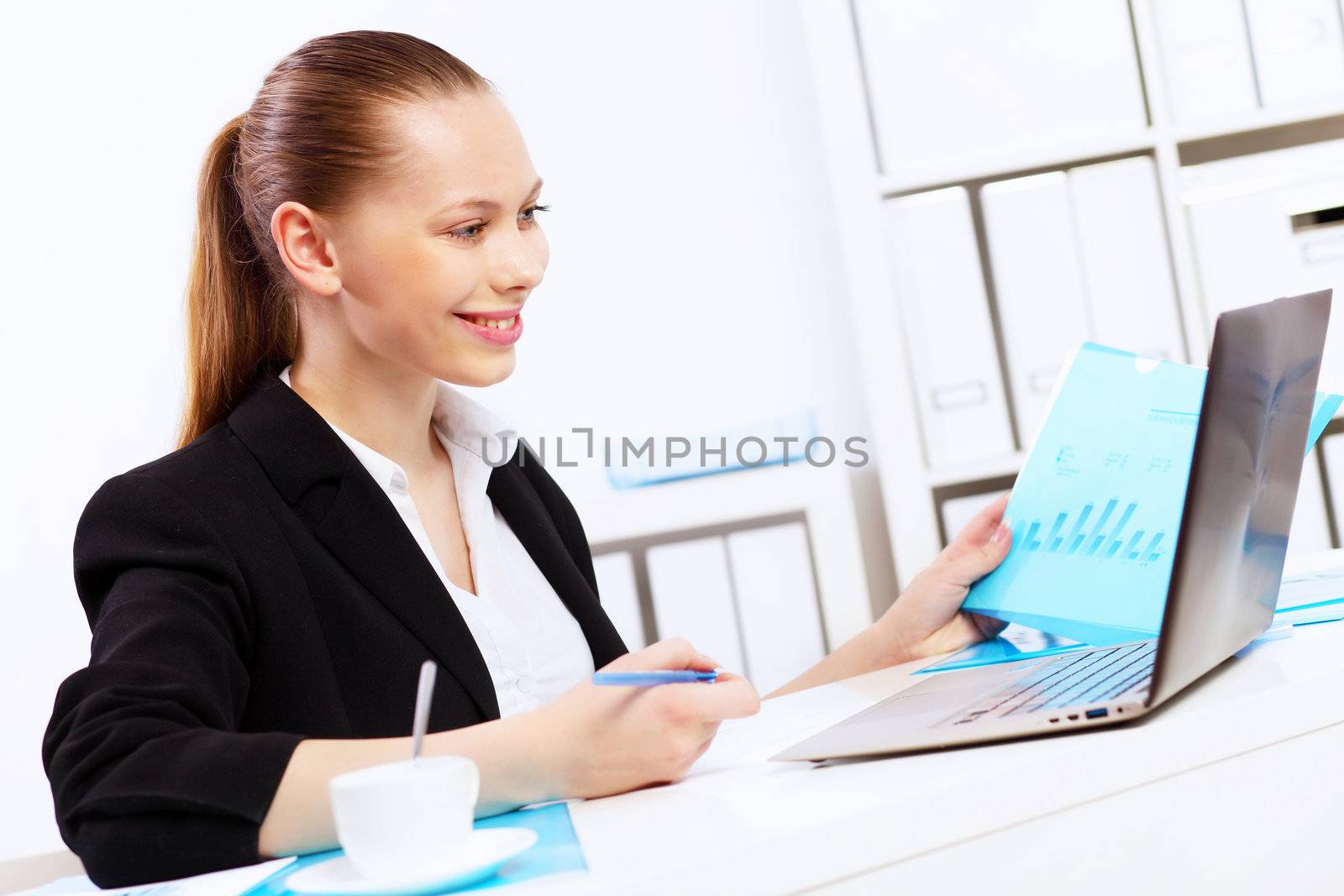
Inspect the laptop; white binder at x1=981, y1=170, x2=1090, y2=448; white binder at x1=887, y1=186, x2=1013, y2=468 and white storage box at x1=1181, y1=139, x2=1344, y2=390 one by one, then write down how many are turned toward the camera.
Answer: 3

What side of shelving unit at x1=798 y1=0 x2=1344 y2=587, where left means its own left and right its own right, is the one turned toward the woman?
front

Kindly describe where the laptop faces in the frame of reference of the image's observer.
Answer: facing to the left of the viewer

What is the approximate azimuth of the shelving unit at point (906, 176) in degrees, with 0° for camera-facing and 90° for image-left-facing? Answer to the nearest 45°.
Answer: approximately 0°

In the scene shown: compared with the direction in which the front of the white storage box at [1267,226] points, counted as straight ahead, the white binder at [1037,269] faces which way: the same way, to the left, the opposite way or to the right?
the same way

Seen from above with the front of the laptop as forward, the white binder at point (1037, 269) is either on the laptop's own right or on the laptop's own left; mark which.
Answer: on the laptop's own right

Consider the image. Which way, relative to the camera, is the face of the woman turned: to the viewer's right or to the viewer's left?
to the viewer's right

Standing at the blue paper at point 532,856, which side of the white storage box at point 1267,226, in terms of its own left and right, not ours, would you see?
front

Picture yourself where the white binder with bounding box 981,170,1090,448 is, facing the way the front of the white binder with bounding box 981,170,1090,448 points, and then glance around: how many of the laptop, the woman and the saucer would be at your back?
0

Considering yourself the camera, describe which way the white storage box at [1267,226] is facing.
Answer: facing the viewer

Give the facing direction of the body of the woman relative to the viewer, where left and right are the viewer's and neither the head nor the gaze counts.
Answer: facing the viewer and to the right of the viewer

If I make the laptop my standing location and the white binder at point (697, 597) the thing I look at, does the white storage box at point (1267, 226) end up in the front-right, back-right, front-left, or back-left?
front-right

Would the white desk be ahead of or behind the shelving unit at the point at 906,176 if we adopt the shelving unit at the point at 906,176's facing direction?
ahead

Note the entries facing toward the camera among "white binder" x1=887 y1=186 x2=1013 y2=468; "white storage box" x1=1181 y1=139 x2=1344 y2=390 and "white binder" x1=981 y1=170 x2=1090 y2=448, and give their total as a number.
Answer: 3

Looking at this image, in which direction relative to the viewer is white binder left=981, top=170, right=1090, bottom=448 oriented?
toward the camera

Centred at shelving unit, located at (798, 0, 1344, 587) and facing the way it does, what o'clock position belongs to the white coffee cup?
The white coffee cup is roughly at 12 o'clock from the shelving unit.
